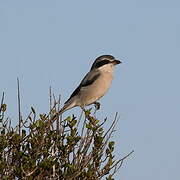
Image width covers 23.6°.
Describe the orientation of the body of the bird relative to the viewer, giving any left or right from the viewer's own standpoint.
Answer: facing to the right of the viewer
